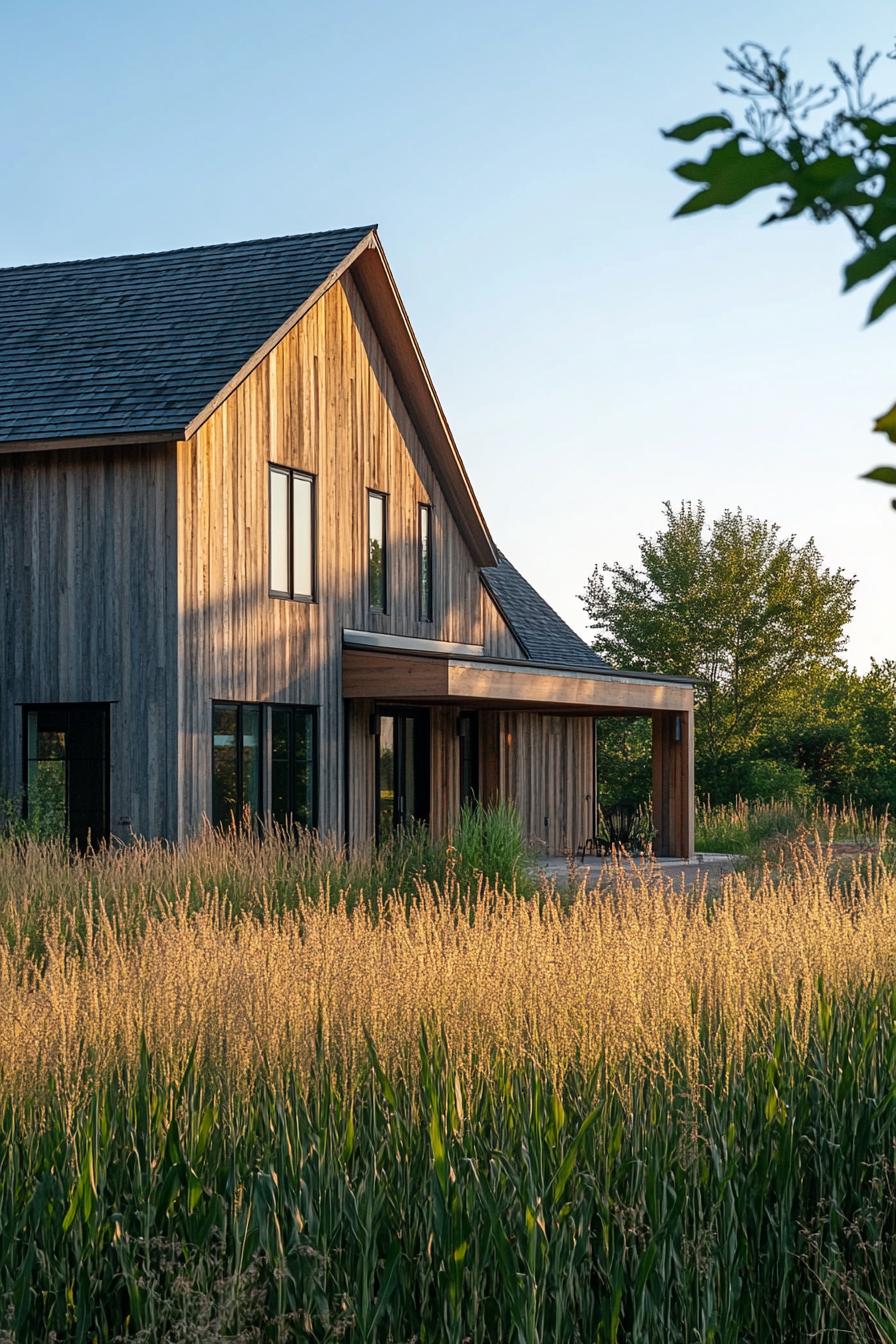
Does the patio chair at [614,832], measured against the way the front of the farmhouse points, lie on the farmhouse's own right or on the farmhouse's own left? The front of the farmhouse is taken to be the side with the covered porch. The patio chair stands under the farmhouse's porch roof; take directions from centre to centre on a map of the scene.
on the farmhouse's own left

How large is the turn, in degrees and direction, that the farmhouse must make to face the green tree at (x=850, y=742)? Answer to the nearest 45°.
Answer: approximately 90° to its left

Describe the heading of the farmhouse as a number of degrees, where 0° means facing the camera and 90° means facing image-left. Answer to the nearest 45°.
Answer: approximately 315°
